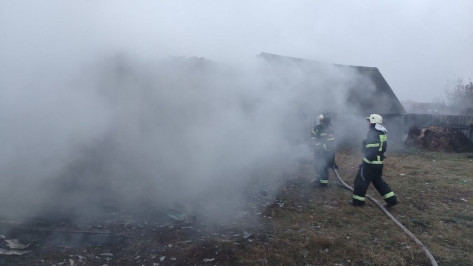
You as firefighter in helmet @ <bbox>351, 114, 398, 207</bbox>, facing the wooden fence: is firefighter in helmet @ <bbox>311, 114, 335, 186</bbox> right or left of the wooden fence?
left

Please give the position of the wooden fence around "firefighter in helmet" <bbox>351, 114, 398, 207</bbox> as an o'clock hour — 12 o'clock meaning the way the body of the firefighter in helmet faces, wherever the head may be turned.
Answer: The wooden fence is roughly at 3 o'clock from the firefighter in helmet.

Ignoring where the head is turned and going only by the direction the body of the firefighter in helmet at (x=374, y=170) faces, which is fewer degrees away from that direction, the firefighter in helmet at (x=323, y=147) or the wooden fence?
the firefighter in helmet

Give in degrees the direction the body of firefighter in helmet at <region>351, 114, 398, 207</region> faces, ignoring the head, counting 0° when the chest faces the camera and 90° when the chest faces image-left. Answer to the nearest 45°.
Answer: approximately 90°

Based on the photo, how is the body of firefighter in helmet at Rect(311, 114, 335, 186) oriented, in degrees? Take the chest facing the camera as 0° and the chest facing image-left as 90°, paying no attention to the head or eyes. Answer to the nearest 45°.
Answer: approximately 45°

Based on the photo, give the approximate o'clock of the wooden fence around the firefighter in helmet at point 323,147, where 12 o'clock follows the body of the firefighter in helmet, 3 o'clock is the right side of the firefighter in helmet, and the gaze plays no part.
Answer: The wooden fence is roughly at 5 o'clock from the firefighter in helmet.

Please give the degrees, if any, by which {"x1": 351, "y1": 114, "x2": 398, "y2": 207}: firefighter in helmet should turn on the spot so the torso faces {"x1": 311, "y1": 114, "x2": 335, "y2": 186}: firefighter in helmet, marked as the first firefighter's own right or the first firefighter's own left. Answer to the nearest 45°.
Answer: approximately 45° to the first firefighter's own right

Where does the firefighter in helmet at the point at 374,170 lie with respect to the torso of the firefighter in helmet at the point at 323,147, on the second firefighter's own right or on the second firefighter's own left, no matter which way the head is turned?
on the second firefighter's own left

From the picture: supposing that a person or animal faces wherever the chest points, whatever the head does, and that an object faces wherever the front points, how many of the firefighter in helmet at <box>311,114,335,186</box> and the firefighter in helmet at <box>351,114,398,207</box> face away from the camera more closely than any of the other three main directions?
0
